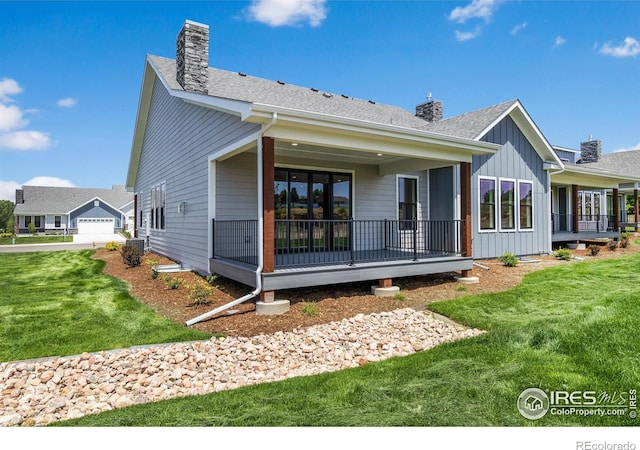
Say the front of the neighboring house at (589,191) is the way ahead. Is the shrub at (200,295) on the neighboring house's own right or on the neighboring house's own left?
on the neighboring house's own right

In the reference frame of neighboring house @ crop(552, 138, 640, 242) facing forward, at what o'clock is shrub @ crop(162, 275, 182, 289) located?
The shrub is roughly at 2 o'clock from the neighboring house.

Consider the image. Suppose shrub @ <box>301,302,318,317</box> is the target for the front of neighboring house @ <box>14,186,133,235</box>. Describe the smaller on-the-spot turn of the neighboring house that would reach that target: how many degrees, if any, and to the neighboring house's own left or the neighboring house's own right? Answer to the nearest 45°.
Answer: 0° — it already faces it

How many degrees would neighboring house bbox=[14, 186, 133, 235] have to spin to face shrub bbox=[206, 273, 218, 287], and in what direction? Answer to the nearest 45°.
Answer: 0° — it already faces it

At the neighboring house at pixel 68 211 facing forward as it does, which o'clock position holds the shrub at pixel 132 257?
The shrub is roughly at 12 o'clock from the neighboring house.

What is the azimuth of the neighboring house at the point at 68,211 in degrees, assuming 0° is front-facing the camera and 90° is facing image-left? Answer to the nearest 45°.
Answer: approximately 0°
